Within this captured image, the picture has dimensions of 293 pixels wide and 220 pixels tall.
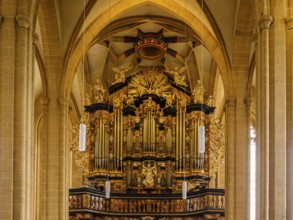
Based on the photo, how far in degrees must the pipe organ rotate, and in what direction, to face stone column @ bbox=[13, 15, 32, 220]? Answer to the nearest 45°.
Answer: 0° — it already faces it

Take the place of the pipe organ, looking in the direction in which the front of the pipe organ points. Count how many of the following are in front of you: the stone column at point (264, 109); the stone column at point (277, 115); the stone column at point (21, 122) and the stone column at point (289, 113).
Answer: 4

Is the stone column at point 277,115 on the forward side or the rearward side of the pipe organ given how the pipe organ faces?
on the forward side

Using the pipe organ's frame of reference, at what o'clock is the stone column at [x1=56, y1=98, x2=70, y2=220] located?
The stone column is roughly at 1 o'clock from the pipe organ.

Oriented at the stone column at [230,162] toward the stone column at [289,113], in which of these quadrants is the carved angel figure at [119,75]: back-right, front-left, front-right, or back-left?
back-right

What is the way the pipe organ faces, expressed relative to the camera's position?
facing the viewer

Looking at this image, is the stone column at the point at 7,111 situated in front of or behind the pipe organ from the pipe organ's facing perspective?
in front

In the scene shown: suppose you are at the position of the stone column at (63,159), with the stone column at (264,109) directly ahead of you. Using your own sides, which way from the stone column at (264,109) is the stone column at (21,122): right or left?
right
